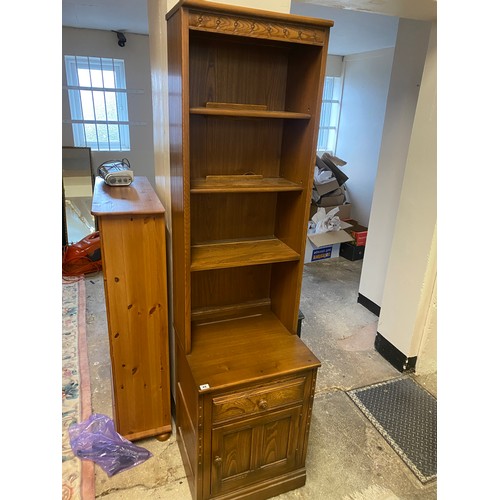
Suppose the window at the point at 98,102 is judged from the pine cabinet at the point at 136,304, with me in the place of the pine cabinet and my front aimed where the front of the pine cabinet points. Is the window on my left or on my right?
on my right

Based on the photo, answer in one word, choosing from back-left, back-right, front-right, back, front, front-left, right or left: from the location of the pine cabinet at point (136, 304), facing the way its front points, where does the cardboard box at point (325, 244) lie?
back-right

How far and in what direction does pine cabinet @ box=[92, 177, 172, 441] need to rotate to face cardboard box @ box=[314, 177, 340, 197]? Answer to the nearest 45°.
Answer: approximately 135° to its right

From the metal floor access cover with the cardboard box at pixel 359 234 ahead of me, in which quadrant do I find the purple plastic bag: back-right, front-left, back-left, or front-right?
back-left

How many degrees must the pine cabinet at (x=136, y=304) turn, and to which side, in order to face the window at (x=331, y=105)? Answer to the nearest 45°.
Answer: approximately 135° to its right

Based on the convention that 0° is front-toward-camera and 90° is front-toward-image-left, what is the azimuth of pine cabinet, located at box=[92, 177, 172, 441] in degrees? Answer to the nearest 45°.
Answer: approximately 90°

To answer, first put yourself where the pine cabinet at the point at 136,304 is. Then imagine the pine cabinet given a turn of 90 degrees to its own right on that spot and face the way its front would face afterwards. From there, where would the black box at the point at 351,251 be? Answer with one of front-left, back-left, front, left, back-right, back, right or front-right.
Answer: front-right

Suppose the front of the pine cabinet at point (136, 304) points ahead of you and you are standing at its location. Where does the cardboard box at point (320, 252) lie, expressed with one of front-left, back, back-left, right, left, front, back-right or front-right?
back-right

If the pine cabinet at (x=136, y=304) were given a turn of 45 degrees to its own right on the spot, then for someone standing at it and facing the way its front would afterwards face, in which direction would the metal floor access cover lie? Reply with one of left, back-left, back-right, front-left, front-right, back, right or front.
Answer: back-right
